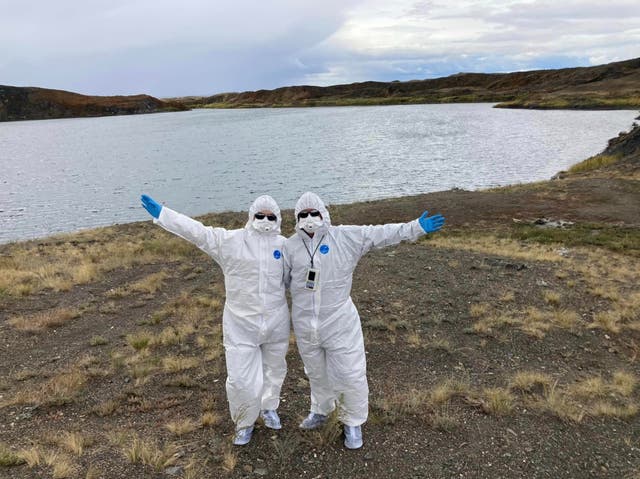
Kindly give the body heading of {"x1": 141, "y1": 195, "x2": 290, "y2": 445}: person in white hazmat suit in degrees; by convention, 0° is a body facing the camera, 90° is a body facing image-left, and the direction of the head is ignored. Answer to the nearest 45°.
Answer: approximately 0°

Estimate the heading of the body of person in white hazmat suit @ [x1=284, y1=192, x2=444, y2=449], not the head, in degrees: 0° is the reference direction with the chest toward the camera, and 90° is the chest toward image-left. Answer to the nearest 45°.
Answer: approximately 0°

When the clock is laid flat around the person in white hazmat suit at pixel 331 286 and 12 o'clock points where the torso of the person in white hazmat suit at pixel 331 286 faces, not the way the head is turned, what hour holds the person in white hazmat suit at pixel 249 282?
the person in white hazmat suit at pixel 249 282 is roughly at 3 o'clock from the person in white hazmat suit at pixel 331 286.

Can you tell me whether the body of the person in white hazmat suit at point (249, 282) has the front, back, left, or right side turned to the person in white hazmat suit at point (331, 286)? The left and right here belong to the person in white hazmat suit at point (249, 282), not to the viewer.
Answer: left

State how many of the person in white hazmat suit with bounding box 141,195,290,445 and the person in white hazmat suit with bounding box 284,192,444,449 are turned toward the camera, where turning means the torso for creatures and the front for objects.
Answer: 2
